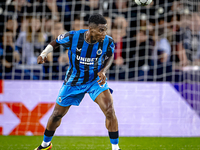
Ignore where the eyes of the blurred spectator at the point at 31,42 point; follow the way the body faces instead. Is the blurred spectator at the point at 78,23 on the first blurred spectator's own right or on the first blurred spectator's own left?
on the first blurred spectator's own left

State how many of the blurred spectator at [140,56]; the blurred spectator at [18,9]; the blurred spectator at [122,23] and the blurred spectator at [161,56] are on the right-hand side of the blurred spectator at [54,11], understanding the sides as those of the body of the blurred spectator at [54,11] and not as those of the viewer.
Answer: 1

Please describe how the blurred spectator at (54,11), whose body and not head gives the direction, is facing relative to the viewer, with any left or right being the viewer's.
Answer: facing the viewer

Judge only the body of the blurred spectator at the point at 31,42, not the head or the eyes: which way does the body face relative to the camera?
toward the camera

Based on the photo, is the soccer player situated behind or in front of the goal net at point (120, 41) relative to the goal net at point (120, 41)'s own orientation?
in front

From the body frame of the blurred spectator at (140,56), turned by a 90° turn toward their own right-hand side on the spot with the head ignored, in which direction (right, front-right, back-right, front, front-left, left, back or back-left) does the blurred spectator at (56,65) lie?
front

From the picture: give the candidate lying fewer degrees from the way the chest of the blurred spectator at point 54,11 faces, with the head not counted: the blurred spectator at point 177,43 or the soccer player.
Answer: the soccer player

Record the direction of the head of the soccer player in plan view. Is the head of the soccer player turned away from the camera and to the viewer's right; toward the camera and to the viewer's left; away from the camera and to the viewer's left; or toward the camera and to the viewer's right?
toward the camera and to the viewer's right

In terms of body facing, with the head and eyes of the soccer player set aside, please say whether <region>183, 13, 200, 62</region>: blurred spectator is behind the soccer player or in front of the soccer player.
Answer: behind

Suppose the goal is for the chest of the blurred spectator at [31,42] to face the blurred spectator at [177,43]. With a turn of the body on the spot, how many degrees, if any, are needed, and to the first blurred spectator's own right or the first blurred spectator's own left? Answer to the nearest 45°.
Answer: approximately 90° to the first blurred spectator's own left

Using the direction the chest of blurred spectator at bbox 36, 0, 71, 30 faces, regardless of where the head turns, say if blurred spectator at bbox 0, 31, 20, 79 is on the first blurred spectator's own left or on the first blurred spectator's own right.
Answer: on the first blurred spectator's own right

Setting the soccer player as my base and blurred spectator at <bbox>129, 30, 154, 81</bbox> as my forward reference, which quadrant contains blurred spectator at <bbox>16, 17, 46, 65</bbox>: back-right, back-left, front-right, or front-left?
front-left

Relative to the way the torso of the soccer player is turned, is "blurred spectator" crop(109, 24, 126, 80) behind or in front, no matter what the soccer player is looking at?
behind

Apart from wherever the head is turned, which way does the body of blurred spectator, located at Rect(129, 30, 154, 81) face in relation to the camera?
toward the camera
